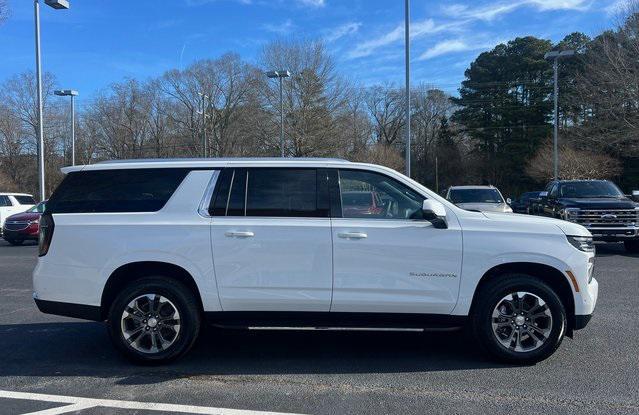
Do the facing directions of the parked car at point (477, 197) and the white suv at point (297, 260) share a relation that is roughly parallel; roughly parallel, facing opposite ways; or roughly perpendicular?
roughly perpendicular

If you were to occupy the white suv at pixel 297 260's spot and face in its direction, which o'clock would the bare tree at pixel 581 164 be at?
The bare tree is roughly at 10 o'clock from the white suv.

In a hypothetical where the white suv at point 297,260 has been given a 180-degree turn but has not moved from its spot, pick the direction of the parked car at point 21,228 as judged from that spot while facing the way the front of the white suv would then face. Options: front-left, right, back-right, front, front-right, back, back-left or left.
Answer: front-right

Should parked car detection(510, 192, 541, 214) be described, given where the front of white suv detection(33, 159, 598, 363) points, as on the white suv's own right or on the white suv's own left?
on the white suv's own left

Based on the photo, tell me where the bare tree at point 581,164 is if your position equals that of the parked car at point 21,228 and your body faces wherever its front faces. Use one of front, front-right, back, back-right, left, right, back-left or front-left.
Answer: back-left

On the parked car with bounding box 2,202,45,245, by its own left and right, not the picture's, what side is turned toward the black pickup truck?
left

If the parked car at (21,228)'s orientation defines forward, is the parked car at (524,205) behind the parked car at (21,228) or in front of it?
behind

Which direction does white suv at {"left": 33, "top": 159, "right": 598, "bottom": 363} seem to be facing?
to the viewer's right

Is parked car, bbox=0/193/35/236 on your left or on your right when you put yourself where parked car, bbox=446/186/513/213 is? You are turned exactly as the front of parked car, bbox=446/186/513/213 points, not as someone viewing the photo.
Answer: on your right

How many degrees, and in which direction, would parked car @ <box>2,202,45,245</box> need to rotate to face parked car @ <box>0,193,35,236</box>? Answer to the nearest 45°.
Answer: approximately 135° to its right

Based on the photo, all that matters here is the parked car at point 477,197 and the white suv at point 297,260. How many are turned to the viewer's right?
1

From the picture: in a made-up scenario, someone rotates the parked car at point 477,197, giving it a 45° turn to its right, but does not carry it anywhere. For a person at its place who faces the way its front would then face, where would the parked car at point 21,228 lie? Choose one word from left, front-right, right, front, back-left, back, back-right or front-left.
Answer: front-right

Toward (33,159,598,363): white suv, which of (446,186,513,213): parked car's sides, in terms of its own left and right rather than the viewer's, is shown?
front

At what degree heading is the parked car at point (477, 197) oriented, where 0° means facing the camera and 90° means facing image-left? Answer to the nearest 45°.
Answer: approximately 0°

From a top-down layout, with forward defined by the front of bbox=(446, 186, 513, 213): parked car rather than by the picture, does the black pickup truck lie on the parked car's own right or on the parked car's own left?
on the parked car's own left

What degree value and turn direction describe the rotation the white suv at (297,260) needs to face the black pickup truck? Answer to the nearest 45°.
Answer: approximately 45° to its left
